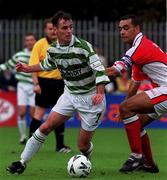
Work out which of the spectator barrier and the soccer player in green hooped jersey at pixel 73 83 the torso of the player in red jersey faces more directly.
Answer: the soccer player in green hooped jersey

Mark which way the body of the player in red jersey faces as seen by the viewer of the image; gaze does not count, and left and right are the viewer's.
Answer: facing to the left of the viewer

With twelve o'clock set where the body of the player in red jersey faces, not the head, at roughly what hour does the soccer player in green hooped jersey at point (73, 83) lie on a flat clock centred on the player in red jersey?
The soccer player in green hooped jersey is roughly at 12 o'clock from the player in red jersey.

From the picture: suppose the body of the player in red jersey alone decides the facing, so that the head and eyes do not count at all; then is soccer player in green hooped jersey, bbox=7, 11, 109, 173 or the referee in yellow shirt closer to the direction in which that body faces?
the soccer player in green hooped jersey
